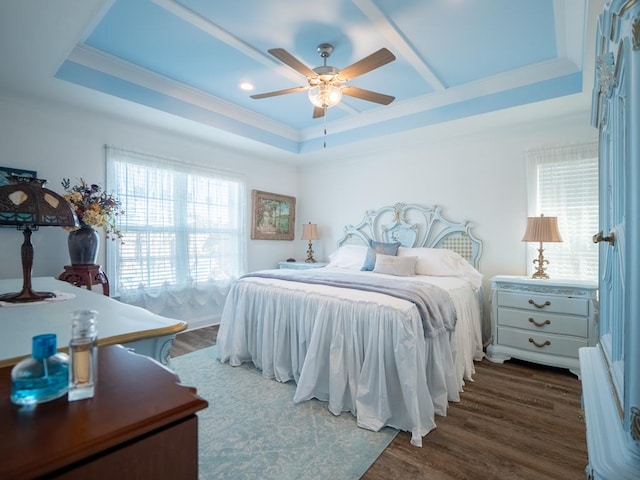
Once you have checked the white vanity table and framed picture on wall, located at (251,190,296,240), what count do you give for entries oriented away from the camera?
0

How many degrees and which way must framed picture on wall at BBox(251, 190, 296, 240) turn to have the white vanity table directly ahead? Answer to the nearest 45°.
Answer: approximately 45° to its right

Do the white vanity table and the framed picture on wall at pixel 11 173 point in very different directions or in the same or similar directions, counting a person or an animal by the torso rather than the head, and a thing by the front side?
same or similar directions

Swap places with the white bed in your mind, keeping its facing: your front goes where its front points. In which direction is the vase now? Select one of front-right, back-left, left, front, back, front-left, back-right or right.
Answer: front-right

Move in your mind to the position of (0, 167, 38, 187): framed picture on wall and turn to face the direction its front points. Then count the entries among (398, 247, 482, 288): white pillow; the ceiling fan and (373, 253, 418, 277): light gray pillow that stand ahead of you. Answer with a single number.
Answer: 3

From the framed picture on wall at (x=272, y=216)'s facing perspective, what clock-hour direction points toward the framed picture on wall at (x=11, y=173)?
the framed picture on wall at (x=11, y=173) is roughly at 3 o'clock from the framed picture on wall at (x=272, y=216).

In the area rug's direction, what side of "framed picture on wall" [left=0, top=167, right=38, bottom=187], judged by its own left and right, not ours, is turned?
front

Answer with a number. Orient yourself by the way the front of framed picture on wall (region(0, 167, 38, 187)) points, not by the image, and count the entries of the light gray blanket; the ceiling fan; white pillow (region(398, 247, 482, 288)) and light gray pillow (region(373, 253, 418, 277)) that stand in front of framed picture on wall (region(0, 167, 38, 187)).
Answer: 4

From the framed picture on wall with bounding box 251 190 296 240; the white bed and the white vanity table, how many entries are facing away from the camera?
0

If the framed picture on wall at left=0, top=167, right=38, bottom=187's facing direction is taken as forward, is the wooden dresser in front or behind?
in front

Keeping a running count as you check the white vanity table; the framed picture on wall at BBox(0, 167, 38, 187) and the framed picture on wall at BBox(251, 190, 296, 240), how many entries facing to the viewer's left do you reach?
0

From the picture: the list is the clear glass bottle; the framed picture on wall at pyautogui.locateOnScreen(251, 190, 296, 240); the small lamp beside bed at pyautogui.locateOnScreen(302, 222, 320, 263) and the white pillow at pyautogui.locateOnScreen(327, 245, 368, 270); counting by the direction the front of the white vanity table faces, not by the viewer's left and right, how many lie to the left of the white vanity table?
3

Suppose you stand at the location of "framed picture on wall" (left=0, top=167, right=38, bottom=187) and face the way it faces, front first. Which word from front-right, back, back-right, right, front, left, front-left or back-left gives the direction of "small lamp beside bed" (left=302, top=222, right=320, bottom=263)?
front-left

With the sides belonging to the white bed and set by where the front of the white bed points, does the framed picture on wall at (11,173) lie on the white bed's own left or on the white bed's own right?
on the white bed's own right

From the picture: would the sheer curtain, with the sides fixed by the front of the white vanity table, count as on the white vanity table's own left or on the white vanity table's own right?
on the white vanity table's own left

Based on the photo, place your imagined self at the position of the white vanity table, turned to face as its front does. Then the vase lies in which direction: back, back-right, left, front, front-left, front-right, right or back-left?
back-left
